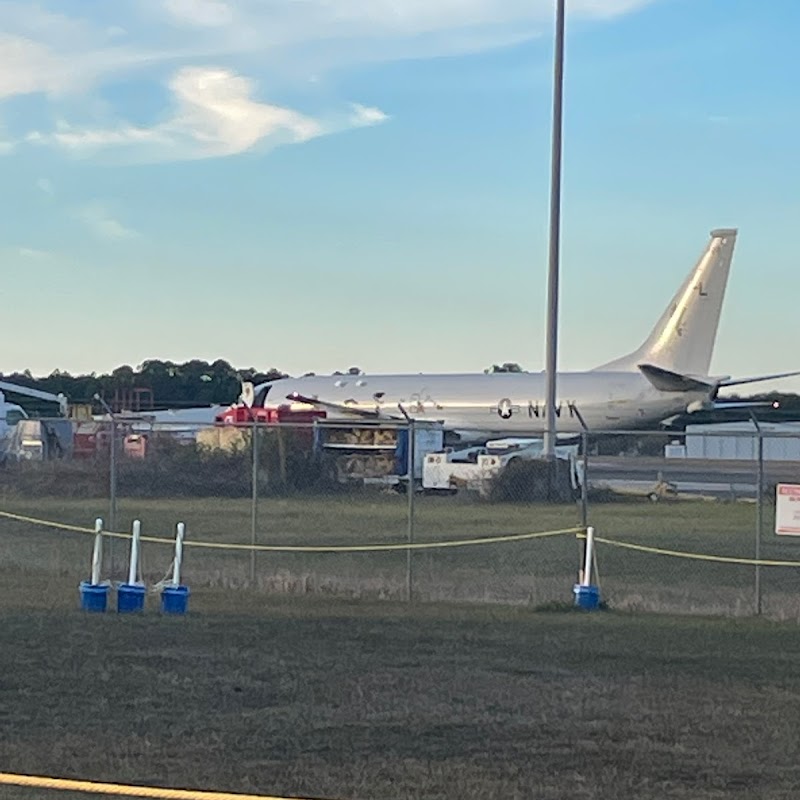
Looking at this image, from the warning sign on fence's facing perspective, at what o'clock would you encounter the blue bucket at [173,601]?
The blue bucket is roughly at 2 o'clock from the warning sign on fence.

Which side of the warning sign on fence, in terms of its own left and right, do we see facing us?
front

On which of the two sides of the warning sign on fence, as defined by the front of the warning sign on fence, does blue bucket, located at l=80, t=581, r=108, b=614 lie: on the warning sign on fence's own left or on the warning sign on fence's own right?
on the warning sign on fence's own right

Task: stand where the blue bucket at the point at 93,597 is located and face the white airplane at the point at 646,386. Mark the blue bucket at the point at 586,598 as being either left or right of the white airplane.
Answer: right

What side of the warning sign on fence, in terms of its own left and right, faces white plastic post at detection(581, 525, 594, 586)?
right

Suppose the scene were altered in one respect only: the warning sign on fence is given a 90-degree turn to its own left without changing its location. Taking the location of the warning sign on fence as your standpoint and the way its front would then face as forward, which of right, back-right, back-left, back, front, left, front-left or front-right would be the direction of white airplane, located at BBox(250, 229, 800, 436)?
left

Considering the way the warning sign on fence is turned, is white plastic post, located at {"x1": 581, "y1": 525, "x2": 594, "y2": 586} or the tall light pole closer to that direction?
the white plastic post

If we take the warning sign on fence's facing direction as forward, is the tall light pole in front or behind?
behind

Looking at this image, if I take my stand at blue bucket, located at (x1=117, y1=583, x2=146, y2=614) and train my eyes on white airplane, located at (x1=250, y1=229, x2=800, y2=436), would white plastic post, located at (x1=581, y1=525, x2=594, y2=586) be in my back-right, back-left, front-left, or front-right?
front-right
